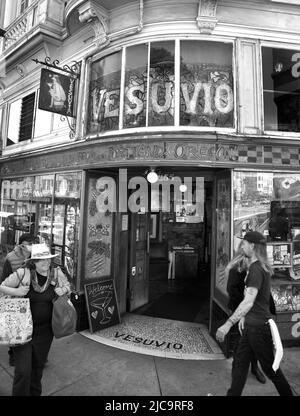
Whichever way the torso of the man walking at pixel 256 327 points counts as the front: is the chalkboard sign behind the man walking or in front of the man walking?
in front

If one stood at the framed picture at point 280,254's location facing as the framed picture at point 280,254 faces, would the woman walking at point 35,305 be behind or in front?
in front

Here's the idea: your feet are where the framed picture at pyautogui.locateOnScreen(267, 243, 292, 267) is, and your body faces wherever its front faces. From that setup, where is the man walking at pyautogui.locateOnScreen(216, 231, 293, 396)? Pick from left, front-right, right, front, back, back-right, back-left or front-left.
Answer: front

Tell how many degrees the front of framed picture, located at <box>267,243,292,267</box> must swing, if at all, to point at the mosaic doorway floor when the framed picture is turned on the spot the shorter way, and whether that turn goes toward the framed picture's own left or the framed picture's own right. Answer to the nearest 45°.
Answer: approximately 90° to the framed picture's own right

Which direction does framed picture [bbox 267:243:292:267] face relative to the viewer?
toward the camera

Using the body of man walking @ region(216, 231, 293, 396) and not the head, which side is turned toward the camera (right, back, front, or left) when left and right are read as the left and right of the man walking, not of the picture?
left

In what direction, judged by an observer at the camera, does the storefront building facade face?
facing the viewer

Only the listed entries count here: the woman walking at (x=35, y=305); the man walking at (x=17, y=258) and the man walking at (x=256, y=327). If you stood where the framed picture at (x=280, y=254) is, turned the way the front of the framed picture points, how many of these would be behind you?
0

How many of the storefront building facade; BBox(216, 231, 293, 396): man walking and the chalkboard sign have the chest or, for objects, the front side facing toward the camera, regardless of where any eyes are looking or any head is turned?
2

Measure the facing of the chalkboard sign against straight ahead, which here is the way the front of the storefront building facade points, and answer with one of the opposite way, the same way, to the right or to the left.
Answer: the same way

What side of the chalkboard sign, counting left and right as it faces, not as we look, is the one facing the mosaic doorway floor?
left

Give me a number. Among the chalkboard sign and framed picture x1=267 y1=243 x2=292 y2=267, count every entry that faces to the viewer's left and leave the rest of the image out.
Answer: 0

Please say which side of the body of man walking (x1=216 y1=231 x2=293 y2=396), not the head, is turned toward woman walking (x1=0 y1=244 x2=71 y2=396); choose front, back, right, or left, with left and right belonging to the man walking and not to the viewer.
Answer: front
